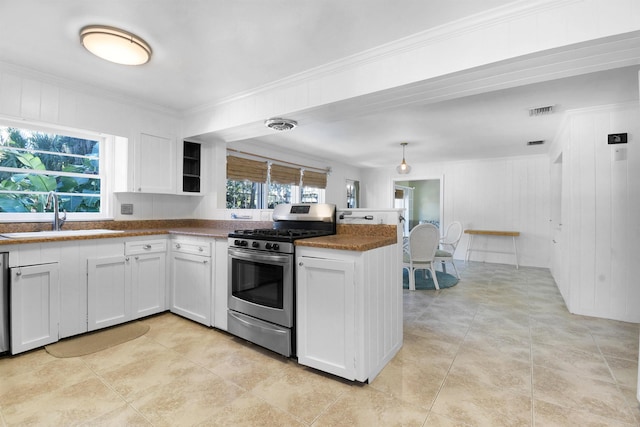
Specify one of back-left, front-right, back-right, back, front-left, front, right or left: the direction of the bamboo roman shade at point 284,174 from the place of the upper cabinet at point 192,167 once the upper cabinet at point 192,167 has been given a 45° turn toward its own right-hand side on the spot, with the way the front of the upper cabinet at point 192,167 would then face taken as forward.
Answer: back-left

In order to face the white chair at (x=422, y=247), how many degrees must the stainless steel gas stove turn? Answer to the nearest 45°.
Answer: approximately 180°

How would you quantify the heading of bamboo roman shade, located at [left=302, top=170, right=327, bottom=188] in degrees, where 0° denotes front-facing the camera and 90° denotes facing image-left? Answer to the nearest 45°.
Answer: approximately 315°

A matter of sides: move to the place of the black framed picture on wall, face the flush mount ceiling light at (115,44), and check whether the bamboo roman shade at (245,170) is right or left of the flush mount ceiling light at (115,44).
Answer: right

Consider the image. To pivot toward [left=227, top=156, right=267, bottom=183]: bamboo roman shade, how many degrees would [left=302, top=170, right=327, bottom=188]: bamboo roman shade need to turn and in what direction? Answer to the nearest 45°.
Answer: approximately 90° to its right

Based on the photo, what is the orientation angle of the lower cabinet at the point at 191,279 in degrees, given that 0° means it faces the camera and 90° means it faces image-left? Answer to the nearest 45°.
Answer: approximately 45°

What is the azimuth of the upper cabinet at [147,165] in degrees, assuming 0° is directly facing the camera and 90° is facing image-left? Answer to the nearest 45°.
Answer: approximately 315°

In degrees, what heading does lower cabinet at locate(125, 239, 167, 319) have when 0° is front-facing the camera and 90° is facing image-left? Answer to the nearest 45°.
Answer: approximately 315°

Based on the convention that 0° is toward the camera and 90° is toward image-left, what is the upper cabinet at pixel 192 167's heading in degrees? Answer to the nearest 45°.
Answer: approximately 315°

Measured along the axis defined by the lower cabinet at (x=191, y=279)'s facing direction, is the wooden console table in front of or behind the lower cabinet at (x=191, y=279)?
behind
